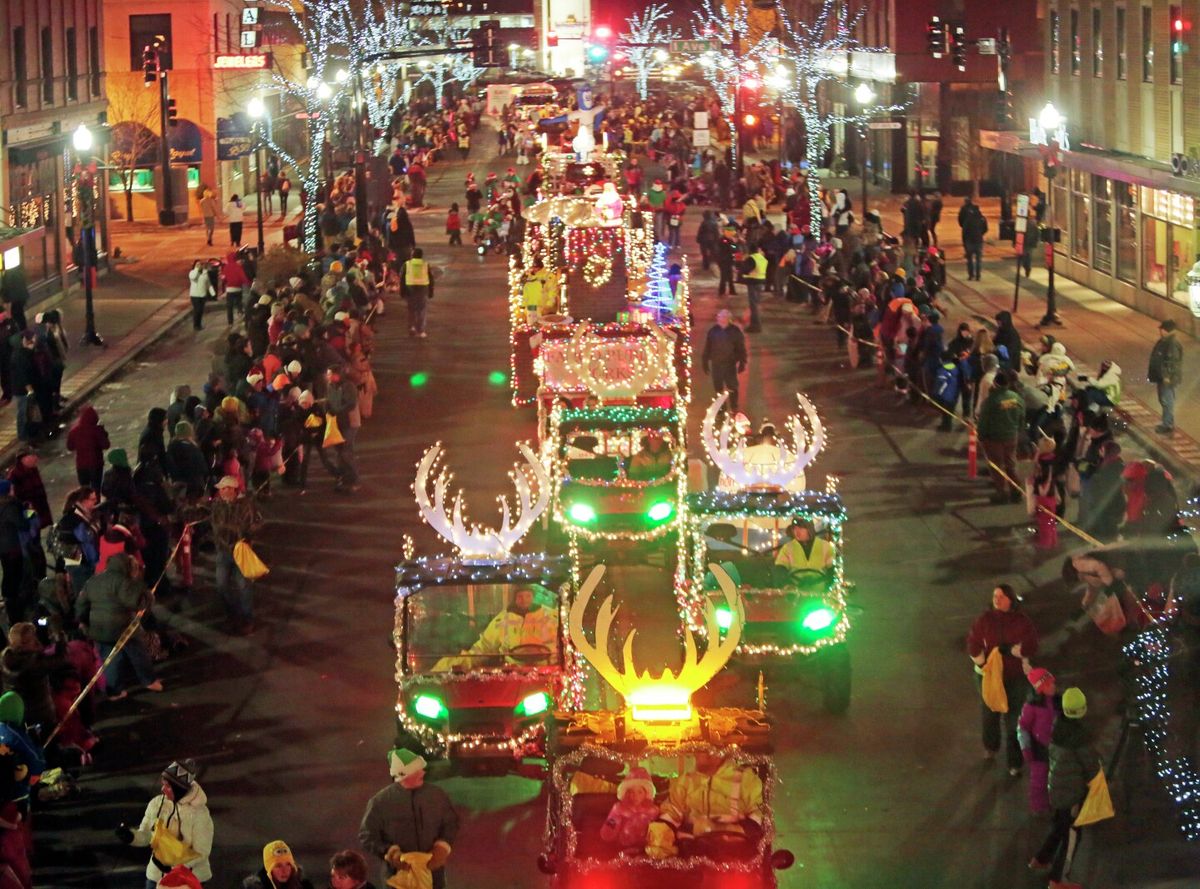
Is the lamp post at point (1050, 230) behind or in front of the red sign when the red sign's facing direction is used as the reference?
in front

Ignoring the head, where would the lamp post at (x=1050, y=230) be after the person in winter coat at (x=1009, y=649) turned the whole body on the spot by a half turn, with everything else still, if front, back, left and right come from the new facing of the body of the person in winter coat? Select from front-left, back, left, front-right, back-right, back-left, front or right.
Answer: front
